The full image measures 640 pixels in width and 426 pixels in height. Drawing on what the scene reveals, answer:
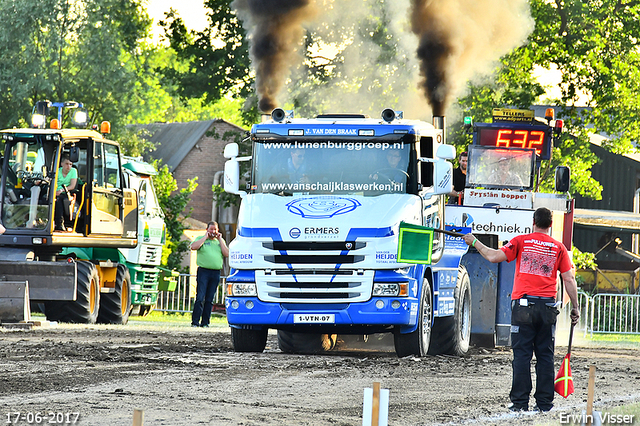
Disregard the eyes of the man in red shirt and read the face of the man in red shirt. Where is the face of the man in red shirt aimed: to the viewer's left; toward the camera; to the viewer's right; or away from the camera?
away from the camera

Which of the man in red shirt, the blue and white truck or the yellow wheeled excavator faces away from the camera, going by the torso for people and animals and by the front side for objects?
the man in red shirt

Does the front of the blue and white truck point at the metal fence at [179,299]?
no

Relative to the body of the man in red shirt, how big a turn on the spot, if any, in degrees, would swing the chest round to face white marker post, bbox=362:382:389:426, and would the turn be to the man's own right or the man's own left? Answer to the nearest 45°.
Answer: approximately 180°

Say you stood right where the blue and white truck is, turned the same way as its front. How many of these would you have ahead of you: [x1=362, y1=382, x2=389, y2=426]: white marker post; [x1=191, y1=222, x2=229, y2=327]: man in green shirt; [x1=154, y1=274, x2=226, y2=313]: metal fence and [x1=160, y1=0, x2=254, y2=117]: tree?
1

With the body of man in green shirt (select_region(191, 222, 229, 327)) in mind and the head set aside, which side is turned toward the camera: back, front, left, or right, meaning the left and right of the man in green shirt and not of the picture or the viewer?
front

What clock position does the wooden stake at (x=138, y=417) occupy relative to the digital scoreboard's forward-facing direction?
The wooden stake is roughly at 12 o'clock from the digital scoreboard.

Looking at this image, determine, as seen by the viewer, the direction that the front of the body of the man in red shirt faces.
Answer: away from the camera

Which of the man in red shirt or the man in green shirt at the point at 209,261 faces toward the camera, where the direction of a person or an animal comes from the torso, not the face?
the man in green shirt

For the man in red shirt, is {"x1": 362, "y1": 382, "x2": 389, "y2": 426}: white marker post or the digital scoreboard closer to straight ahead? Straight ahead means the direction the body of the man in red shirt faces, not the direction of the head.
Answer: the digital scoreboard

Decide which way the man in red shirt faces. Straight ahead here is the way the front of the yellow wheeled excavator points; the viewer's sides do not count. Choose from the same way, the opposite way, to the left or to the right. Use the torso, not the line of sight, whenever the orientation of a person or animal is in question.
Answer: the opposite way

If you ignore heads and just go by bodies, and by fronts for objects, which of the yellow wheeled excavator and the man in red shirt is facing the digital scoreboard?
the man in red shirt

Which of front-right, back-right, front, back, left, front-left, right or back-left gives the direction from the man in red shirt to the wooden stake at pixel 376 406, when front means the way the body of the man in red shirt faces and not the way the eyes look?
back

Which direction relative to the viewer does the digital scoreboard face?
toward the camera

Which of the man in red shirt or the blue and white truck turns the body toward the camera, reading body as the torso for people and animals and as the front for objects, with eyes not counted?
the blue and white truck

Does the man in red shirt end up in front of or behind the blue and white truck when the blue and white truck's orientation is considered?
in front

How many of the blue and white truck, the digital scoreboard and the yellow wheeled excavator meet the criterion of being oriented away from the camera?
0

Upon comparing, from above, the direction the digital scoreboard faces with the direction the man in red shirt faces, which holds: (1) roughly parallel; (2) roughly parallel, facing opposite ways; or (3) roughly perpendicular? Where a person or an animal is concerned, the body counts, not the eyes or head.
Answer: roughly parallel, facing opposite ways

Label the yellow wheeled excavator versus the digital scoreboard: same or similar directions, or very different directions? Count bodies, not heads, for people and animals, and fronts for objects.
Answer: same or similar directions

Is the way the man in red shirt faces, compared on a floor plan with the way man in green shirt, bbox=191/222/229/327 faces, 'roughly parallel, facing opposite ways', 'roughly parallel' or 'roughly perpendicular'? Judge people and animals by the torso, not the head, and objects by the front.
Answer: roughly parallel, facing opposite ways

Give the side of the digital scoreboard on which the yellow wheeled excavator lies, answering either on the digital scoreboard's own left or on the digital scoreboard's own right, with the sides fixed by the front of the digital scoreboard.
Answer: on the digital scoreboard's own right

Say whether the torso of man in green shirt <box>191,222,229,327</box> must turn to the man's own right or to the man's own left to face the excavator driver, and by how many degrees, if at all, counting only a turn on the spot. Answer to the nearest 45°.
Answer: approximately 45° to the man's own right

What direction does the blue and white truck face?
toward the camera
